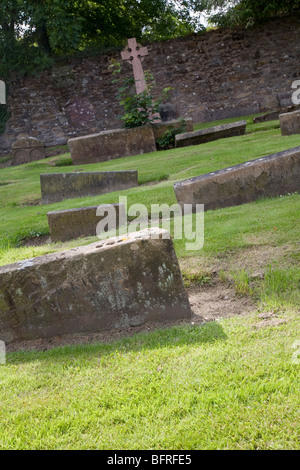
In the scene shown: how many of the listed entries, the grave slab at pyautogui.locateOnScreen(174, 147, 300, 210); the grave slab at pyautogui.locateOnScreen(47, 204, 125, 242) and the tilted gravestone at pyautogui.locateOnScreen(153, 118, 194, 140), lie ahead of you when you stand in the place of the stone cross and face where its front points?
3

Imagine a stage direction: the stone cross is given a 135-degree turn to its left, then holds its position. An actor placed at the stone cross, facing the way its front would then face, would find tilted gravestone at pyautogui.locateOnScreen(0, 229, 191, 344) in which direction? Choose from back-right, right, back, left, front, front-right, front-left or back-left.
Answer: back-right

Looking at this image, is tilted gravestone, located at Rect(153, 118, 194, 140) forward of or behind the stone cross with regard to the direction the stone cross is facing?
forward

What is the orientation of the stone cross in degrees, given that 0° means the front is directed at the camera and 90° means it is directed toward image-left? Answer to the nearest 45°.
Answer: approximately 0°

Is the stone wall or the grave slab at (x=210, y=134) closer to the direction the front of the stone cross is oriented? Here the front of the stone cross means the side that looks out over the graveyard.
the grave slab

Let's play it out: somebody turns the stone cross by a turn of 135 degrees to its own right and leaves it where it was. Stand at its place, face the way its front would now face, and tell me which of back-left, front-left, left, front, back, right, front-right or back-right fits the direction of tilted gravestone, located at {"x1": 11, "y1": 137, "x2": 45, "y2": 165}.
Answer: front-left

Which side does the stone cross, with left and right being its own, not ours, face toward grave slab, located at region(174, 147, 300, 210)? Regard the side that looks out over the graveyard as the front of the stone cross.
front

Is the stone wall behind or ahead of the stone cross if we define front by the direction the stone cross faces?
behind

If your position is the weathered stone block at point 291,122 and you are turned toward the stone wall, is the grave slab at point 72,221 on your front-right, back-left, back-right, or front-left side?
back-left

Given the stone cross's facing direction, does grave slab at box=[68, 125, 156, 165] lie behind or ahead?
ahead

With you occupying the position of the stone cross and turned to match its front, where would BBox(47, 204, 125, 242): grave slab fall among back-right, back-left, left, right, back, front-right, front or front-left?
front

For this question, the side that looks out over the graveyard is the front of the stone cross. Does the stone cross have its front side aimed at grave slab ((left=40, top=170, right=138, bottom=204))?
yes

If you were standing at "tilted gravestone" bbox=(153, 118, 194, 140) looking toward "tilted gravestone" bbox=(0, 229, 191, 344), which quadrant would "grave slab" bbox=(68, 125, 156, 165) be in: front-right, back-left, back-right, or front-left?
front-right
